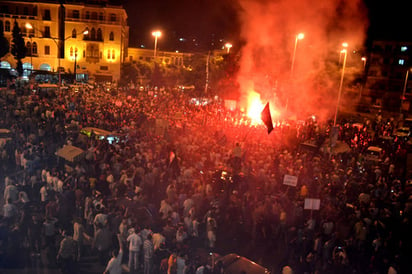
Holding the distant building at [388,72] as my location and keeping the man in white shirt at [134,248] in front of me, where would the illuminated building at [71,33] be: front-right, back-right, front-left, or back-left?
front-right

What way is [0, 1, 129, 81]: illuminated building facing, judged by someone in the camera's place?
facing the viewer

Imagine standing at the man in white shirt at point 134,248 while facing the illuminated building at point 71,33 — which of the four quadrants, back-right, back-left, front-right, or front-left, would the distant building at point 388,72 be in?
front-right

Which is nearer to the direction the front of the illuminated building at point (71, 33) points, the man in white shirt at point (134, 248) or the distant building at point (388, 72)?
the man in white shirt

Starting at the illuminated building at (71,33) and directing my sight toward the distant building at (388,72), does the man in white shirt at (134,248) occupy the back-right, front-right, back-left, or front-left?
front-right

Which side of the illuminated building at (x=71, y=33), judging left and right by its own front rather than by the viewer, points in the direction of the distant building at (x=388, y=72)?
left

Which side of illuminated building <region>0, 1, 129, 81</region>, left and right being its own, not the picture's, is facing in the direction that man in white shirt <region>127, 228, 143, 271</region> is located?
front
